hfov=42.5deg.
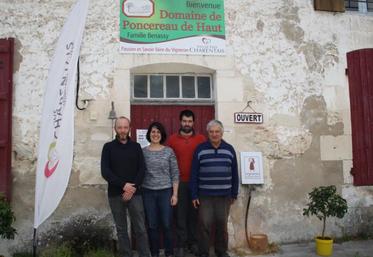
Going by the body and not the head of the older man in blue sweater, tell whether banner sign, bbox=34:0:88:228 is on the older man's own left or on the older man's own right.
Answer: on the older man's own right

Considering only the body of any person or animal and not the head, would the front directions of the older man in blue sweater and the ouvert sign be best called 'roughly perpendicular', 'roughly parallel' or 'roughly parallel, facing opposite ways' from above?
roughly parallel

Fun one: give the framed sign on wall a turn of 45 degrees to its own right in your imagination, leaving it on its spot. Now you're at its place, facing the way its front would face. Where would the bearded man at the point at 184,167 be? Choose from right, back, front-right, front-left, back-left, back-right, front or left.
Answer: front

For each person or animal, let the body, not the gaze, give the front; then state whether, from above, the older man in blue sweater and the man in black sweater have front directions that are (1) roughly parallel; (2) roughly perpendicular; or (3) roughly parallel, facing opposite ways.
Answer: roughly parallel

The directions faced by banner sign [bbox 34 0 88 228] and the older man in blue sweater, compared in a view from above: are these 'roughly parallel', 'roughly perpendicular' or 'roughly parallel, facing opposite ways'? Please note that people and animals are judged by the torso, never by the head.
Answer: roughly parallel

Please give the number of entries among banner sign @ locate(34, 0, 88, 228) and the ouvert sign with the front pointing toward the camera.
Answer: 2

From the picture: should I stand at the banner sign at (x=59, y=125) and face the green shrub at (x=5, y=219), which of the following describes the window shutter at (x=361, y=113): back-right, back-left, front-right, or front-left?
back-right

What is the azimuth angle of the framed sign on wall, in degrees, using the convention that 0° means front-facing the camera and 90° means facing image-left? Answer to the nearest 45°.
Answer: approximately 0°

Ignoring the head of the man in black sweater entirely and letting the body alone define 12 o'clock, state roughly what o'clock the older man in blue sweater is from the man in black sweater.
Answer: The older man in blue sweater is roughly at 9 o'clock from the man in black sweater.

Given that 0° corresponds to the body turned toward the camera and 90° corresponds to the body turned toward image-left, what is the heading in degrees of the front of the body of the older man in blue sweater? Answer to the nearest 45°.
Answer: approximately 0°

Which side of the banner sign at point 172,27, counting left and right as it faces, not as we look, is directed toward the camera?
front
